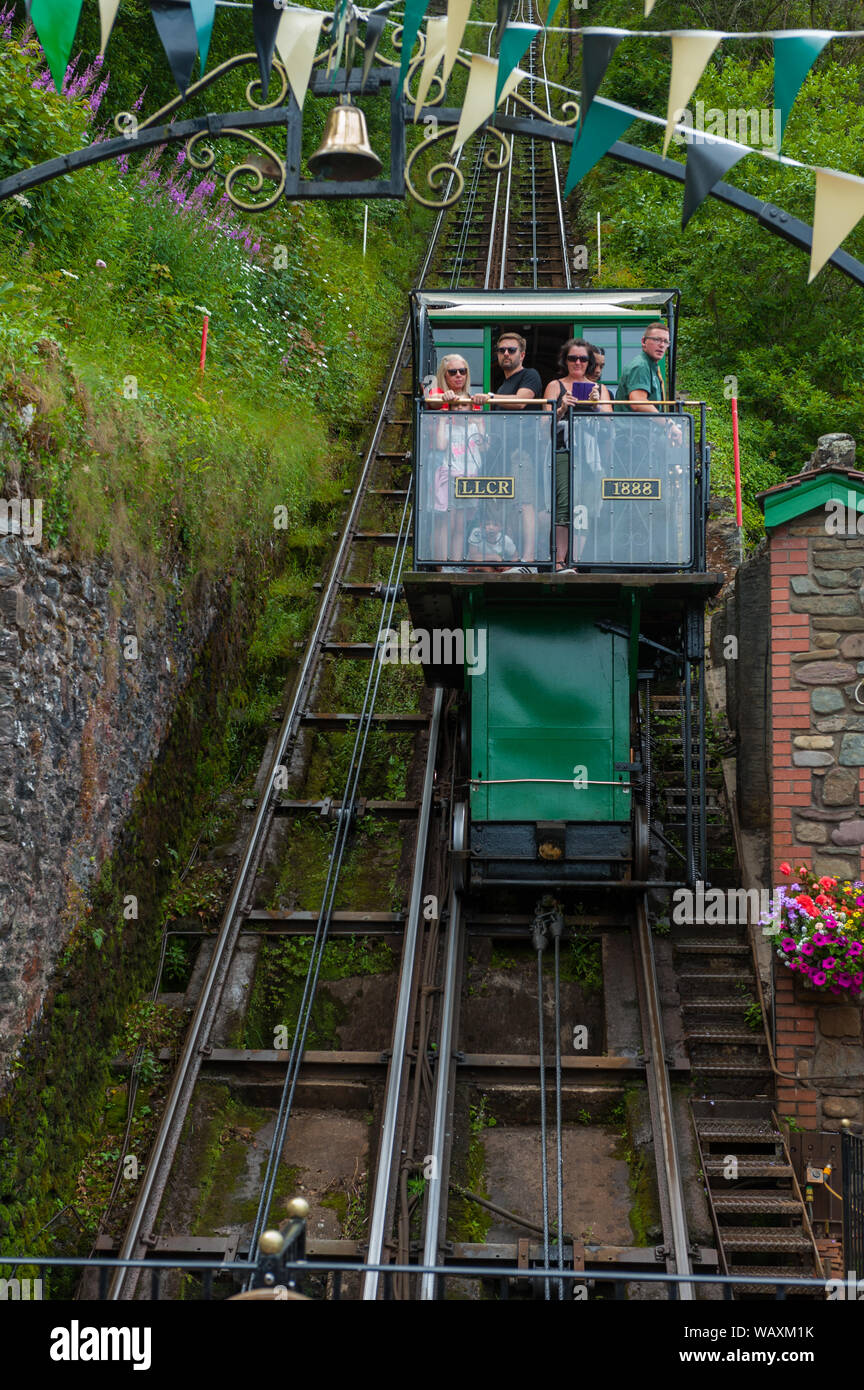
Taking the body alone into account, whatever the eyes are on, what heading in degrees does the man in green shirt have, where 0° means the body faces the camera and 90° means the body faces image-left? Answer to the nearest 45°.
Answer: approximately 315°
